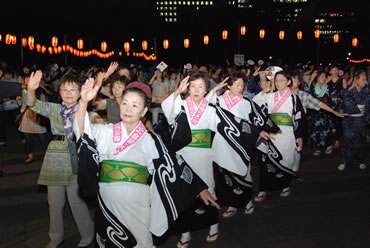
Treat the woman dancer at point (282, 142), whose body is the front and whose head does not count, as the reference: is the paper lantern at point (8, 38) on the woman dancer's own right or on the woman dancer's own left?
on the woman dancer's own right

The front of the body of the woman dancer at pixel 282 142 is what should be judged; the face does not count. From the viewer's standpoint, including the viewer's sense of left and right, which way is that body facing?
facing the viewer and to the left of the viewer

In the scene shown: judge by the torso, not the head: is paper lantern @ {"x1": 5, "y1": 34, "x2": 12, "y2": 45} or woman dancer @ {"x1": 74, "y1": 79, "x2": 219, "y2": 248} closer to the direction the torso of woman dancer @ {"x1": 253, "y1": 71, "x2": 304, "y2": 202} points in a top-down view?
the woman dancer

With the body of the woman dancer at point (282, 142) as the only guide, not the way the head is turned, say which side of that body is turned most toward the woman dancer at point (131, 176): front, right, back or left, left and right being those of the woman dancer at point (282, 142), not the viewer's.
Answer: front
